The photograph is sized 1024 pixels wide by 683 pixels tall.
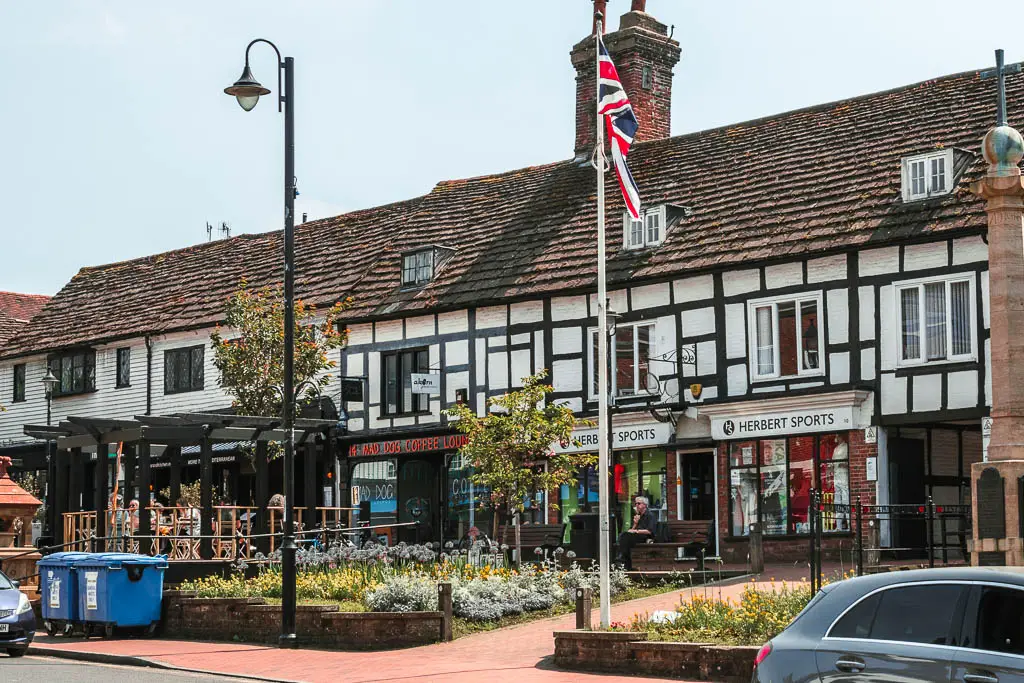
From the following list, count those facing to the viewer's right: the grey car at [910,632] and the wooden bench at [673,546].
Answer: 1

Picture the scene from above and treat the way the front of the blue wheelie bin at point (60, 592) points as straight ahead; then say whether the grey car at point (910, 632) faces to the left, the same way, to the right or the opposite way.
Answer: to the left

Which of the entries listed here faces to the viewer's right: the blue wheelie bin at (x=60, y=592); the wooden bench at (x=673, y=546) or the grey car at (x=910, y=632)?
the grey car

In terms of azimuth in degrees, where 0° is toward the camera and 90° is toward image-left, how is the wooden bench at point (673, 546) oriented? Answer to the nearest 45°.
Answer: approximately 45°

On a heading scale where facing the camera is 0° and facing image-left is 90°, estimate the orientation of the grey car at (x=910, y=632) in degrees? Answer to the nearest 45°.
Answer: approximately 270°

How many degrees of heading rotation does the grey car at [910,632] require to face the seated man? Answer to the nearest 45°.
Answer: approximately 90° to its left

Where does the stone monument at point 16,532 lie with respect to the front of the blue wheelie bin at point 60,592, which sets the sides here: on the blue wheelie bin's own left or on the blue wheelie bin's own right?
on the blue wheelie bin's own right

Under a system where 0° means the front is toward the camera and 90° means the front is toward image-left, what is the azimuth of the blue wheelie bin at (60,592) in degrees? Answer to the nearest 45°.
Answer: approximately 45°

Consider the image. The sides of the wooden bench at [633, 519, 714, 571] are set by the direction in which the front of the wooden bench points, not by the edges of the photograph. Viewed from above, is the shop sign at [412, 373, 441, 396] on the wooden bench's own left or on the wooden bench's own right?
on the wooden bench's own right

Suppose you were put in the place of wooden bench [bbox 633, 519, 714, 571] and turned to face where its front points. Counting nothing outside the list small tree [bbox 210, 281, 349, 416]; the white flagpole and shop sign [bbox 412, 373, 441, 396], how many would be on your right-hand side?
2

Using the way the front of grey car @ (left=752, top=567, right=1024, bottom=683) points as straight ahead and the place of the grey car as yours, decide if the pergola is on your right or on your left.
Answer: on your left

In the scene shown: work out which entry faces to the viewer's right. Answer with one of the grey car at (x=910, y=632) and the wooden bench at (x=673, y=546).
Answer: the grey car

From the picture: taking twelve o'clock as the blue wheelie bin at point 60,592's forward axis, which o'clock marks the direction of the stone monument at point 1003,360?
The stone monument is roughly at 9 o'clock from the blue wheelie bin.
